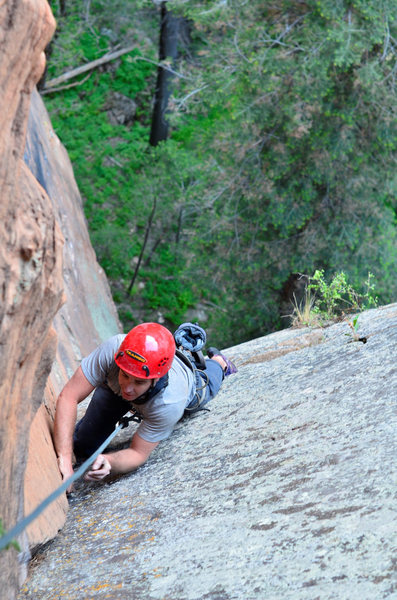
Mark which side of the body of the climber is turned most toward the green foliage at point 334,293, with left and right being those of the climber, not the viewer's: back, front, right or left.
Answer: back

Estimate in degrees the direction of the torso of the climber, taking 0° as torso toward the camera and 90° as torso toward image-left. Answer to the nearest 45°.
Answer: approximately 45°
